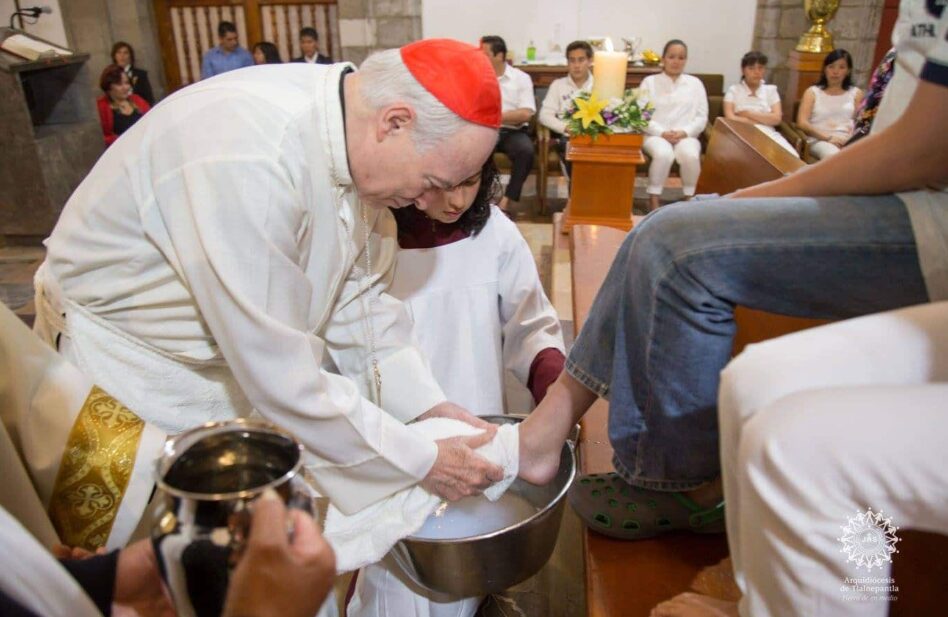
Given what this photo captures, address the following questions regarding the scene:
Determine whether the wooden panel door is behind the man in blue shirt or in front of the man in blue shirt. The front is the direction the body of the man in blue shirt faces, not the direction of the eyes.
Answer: behind

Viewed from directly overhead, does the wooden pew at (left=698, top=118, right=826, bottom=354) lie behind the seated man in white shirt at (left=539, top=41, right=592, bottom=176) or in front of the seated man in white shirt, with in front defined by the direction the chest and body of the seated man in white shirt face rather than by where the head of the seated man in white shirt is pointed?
in front

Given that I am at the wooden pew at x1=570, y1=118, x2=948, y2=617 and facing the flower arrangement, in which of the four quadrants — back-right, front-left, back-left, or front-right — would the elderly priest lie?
front-left

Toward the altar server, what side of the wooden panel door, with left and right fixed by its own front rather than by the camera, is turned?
front

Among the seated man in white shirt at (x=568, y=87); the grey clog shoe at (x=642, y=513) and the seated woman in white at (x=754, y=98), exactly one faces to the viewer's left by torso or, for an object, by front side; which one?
the grey clog shoe

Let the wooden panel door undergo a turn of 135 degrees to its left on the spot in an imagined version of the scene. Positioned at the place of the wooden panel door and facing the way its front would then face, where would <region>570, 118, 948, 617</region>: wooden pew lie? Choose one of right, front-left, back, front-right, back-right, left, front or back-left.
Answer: back-right

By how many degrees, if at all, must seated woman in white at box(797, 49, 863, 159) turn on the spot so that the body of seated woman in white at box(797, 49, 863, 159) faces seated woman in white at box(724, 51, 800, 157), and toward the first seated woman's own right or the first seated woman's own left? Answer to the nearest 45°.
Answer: approximately 90° to the first seated woman's own right

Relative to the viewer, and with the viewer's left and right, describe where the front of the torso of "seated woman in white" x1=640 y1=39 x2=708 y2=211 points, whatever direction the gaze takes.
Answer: facing the viewer

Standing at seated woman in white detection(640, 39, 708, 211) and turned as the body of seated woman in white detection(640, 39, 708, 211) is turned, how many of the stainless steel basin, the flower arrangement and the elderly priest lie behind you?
0

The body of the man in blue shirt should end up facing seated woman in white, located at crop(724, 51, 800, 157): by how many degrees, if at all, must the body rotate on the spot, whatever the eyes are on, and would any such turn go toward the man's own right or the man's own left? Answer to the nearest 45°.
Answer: approximately 45° to the man's own left

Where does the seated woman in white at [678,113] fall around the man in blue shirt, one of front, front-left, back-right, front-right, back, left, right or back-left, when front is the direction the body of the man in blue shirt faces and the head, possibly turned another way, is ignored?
front-left

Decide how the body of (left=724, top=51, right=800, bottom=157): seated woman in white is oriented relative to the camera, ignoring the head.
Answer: toward the camera

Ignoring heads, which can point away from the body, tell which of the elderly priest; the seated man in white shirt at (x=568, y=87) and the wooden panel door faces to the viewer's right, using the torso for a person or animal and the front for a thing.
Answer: the elderly priest

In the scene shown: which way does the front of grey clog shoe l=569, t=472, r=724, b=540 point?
to the viewer's left

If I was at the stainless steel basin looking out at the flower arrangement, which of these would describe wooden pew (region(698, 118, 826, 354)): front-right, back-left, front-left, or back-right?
front-right

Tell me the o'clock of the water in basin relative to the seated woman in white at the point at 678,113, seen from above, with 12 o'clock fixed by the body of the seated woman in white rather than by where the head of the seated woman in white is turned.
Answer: The water in basin is roughly at 12 o'clock from the seated woman in white.

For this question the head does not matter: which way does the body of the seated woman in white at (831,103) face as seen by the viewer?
toward the camera

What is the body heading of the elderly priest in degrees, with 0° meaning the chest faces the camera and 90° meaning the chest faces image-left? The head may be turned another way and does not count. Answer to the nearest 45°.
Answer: approximately 270°
